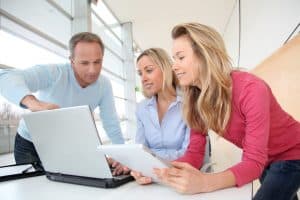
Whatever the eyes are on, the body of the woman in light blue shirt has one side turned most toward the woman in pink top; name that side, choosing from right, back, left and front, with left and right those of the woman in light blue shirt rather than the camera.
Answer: left

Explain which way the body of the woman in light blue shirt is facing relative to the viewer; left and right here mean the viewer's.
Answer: facing the viewer and to the left of the viewer

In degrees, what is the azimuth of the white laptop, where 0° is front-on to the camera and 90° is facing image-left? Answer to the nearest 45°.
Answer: approximately 225°

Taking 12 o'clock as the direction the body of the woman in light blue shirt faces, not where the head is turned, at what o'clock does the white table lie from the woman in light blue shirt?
The white table is roughly at 11 o'clock from the woman in light blue shirt.

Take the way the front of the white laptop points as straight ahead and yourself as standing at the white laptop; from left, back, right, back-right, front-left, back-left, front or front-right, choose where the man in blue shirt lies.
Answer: front-left

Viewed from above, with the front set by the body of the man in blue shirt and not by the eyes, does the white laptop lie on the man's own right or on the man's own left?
on the man's own right

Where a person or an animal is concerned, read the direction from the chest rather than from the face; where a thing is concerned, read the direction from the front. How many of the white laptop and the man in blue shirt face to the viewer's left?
0

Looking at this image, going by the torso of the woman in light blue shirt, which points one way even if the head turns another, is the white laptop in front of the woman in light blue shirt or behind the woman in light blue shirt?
in front

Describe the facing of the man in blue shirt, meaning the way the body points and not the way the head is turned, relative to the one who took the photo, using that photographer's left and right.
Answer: facing the viewer and to the right of the viewer

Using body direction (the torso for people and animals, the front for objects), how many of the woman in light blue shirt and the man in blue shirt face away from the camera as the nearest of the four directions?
0
